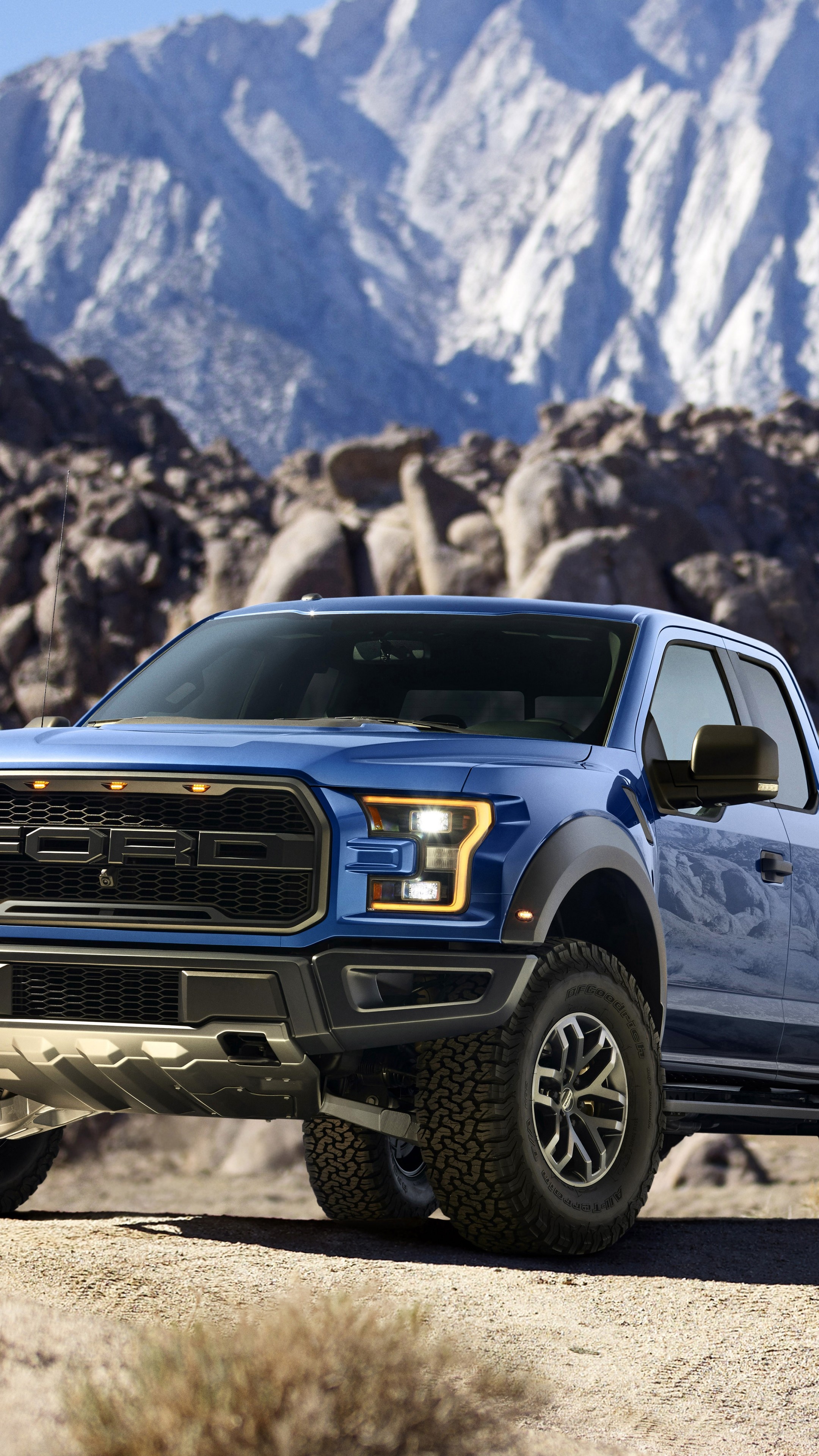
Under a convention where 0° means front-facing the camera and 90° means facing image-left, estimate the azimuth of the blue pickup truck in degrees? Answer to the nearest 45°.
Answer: approximately 45°

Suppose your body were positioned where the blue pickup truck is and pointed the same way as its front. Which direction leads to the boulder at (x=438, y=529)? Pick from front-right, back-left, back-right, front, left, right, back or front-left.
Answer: back-right

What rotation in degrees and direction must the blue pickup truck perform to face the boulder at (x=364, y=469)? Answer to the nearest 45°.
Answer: approximately 135° to its right

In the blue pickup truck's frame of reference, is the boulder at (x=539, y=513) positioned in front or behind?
behind

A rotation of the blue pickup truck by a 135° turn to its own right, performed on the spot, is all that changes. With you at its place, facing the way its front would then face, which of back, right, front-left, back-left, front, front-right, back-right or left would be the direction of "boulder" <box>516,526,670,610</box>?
front

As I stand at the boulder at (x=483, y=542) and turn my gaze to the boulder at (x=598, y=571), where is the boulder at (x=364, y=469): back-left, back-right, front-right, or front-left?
back-left

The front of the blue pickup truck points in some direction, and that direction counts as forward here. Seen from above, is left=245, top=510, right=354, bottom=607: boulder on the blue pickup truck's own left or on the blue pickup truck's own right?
on the blue pickup truck's own right

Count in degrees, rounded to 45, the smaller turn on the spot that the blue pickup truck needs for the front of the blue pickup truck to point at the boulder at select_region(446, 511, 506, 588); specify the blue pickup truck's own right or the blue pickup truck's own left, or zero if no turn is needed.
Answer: approximately 135° to the blue pickup truck's own right

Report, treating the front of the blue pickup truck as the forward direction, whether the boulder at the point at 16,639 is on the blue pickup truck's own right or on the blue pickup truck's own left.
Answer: on the blue pickup truck's own right

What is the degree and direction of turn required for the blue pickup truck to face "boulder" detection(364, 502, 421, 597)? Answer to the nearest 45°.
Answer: approximately 135° to its right
